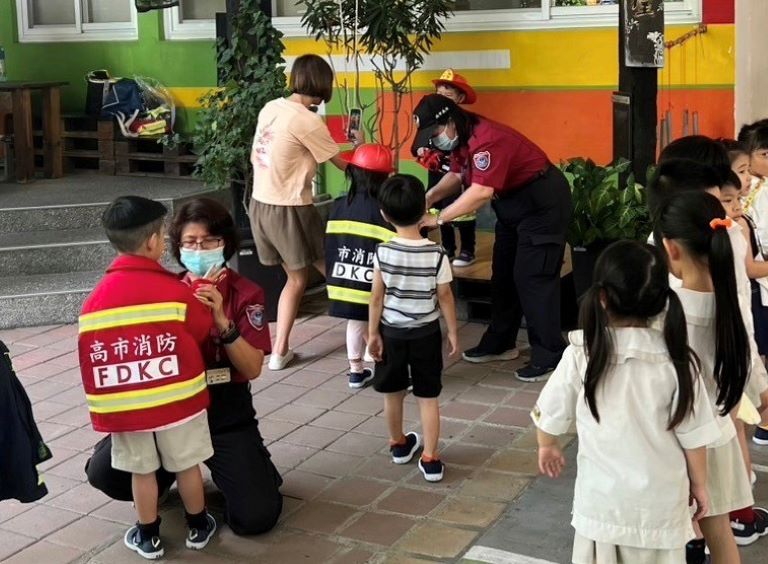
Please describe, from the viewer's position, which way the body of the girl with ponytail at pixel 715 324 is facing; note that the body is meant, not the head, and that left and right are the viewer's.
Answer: facing away from the viewer and to the left of the viewer

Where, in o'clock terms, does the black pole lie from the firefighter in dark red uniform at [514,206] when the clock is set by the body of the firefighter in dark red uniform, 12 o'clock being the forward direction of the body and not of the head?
The black pole is roughly at 4 o'clock from the firefighter in dark red uniform.

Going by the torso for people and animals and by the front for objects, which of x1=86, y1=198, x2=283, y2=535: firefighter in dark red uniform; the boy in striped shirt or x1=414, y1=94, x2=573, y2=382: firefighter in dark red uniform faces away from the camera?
the boy in striped shirt

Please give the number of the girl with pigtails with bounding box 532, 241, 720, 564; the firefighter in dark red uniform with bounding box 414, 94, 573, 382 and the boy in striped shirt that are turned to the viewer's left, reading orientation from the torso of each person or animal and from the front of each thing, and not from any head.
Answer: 1

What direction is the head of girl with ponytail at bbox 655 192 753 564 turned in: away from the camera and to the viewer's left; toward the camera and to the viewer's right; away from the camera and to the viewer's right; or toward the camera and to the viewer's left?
away from the camera and to the viewer's left

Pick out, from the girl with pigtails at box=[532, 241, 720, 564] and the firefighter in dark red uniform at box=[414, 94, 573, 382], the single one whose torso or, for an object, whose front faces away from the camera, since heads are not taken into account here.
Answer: the girl with pigtails

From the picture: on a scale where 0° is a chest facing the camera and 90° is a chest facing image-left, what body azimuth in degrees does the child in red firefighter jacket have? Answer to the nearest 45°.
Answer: approximately 225°

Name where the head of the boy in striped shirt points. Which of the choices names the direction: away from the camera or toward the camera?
away from the camera

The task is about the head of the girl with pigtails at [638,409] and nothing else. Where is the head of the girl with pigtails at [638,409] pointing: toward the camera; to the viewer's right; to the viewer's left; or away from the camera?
away from the camera

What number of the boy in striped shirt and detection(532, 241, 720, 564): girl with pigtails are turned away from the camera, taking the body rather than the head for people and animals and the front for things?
2

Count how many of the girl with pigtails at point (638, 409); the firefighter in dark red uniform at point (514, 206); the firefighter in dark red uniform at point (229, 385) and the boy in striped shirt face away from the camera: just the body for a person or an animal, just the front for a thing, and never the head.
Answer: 2

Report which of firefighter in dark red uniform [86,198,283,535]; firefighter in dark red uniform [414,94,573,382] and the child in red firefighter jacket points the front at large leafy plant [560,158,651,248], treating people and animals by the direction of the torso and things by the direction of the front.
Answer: the child in red firefighter jacket

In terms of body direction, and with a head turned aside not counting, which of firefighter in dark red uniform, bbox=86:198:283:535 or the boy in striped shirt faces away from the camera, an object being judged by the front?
the boy in striped shirt

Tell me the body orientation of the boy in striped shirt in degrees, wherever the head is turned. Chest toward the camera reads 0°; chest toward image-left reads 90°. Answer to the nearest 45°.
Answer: approximately 180°

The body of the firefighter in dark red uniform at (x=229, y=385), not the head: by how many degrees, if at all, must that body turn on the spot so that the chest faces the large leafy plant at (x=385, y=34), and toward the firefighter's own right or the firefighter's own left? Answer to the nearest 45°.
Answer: approximately 135° to the firefighter's own right

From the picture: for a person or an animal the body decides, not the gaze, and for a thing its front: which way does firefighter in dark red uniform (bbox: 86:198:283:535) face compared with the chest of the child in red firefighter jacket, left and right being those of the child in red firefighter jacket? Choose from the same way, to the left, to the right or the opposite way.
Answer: the opposite way

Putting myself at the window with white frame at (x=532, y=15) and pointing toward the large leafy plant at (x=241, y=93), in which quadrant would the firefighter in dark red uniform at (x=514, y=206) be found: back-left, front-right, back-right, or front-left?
front-left
